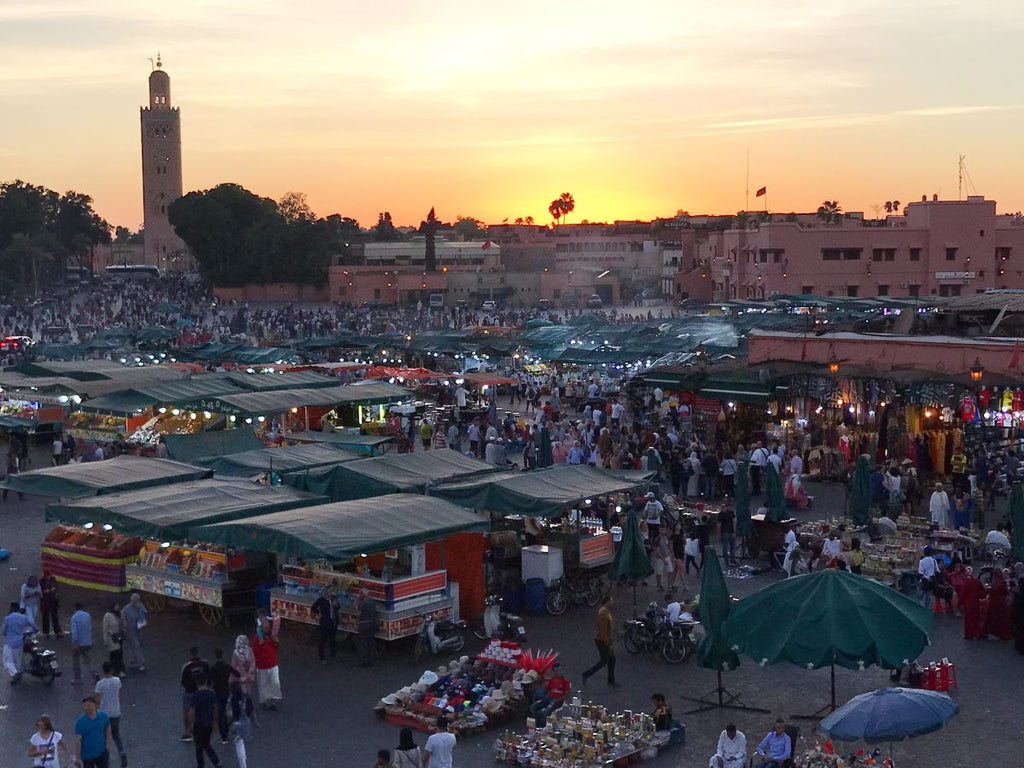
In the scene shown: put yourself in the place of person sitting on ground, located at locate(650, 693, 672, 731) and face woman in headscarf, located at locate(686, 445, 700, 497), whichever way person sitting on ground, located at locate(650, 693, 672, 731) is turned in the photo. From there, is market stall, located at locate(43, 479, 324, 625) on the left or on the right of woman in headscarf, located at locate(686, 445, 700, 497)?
left

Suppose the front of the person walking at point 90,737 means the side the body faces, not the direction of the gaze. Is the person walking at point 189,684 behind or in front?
behind

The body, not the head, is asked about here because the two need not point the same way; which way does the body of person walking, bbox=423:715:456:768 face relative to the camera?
away from the camera

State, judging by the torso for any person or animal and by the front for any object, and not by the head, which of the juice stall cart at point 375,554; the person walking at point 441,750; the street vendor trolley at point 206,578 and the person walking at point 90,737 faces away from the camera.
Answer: the person walking at point 441,750

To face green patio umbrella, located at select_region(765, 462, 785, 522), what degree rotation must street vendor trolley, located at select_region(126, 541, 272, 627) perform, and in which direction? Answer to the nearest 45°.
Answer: approximately 135° to its left

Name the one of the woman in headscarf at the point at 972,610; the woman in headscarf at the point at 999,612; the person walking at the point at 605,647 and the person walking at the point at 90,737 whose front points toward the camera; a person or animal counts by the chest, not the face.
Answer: the person walking at the point at 90,737

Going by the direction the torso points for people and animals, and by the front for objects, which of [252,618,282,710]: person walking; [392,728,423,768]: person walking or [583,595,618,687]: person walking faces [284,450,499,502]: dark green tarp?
[392,728,423,768]: person walking

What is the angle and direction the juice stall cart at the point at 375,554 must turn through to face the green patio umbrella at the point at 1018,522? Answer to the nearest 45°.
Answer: approximately 135° to its left

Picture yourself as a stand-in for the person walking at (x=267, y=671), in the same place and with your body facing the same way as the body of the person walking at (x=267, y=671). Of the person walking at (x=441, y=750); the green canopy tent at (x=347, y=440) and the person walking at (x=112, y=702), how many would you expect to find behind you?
1

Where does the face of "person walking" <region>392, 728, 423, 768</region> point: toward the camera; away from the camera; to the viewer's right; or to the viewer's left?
away from the camera
